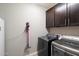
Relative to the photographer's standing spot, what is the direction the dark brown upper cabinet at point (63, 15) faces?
facing the viewer and to the left of the viewer
